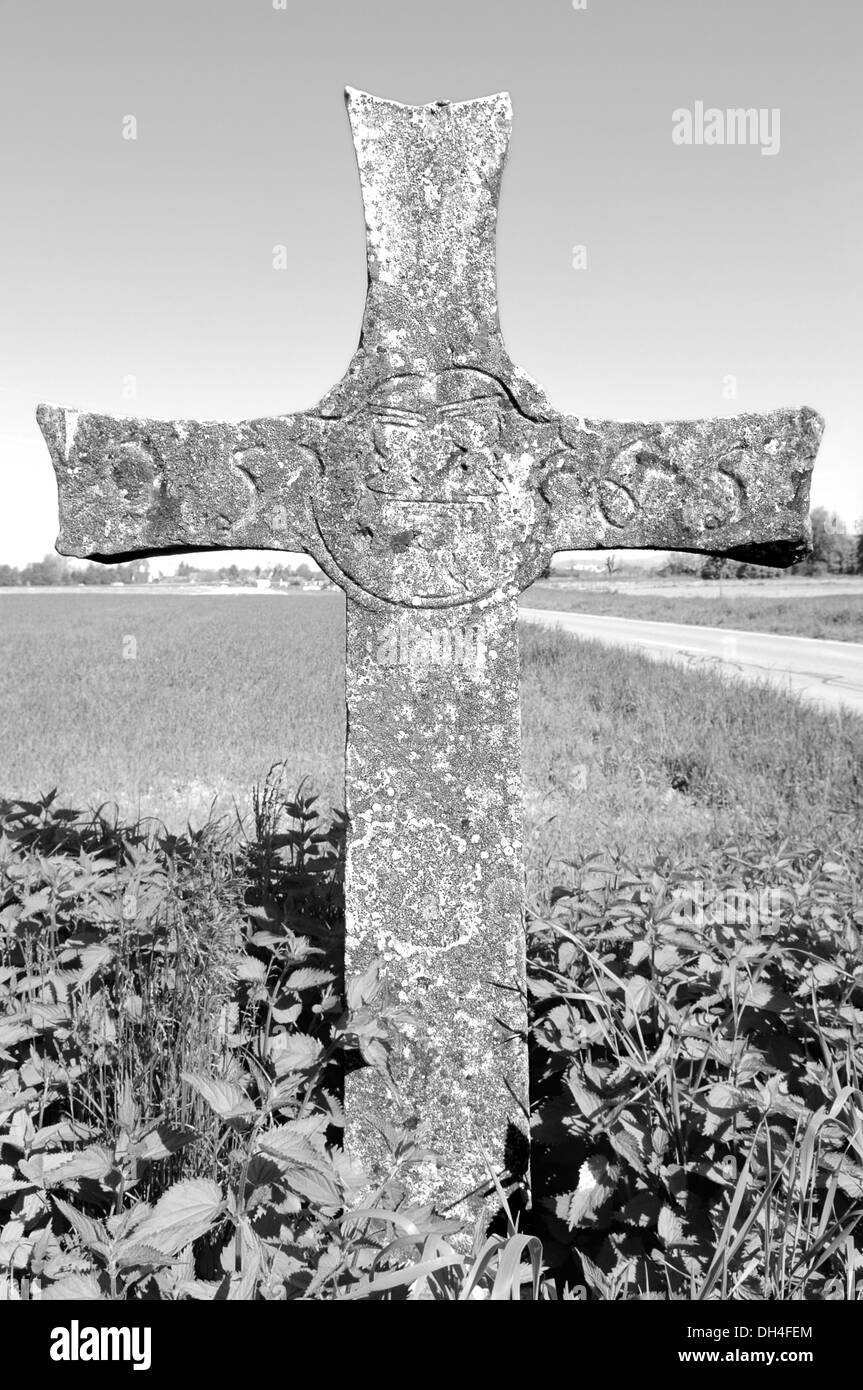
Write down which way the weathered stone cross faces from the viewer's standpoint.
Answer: facing the viewer
